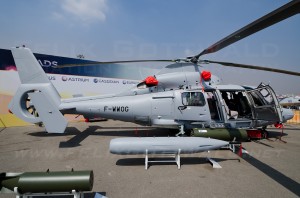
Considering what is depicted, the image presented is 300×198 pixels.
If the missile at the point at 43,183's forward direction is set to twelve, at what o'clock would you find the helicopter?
The helicopter is roughly at 11 o'clock from the missile.

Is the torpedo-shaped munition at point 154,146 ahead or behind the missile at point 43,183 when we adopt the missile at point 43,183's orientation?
ahead

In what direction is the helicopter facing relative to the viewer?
to the viewer's right

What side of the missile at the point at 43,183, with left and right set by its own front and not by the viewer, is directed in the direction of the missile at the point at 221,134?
front

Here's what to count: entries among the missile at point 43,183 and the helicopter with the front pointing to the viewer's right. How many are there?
2

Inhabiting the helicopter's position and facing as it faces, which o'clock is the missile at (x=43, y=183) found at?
The missile is roughly at 4 o'clock from the helicopter.

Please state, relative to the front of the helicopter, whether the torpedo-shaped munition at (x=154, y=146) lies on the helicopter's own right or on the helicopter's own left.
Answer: on the helicopter's own right

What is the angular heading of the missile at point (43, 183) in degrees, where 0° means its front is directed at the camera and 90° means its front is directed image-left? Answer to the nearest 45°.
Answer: approximately 270°
